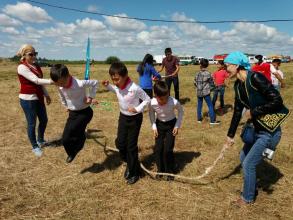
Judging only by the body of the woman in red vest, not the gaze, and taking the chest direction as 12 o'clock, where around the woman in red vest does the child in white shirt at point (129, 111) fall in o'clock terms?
The child in white shirt is roughly at 12 o'clock from the woman in red vest.

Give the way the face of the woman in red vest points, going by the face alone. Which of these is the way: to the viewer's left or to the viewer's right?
to the viewer's right

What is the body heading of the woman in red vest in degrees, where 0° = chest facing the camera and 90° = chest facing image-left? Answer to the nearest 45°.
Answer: approximately 315°

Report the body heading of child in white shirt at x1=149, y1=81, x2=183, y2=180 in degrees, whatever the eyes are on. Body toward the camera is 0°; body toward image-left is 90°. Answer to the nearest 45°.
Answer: approximately 0°

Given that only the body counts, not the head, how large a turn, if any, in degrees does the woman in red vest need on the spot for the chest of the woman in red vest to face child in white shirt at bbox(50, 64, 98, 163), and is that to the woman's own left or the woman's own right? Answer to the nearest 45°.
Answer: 0° — they already face them

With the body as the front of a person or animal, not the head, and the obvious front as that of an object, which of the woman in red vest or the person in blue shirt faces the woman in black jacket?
the woman in red vest

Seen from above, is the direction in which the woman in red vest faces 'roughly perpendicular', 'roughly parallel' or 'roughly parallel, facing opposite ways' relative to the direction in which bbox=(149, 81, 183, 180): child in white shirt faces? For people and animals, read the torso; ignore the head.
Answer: roughly perpendicular

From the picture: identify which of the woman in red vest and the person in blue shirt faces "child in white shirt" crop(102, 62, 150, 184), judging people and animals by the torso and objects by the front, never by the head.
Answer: the woman in red vest

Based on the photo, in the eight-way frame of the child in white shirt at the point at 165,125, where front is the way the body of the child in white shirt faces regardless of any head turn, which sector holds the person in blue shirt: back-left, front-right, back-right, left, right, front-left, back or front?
back

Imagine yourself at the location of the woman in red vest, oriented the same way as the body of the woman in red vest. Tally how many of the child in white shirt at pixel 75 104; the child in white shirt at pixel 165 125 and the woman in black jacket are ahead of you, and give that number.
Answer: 3
